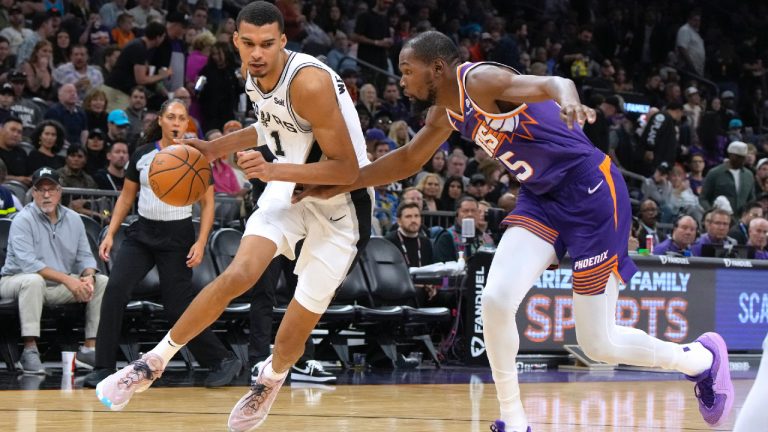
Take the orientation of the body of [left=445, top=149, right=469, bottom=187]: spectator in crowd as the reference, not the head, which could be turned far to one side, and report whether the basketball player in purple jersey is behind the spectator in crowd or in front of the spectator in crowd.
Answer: in front

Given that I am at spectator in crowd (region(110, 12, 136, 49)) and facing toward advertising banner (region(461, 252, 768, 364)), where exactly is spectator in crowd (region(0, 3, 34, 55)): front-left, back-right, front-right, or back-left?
back-right

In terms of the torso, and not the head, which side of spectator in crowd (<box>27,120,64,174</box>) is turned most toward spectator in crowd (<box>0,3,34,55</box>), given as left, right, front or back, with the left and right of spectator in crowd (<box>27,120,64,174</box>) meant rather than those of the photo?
back

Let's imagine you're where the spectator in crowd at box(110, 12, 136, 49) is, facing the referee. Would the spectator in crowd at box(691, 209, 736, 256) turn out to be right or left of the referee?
left

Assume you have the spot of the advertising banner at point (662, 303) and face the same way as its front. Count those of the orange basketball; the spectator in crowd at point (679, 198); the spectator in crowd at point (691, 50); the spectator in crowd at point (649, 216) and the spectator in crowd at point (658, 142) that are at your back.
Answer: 4

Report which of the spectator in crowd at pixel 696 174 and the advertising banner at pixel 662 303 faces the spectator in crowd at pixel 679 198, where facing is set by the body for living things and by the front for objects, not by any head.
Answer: the spectator in crowd at pixel 696 174
